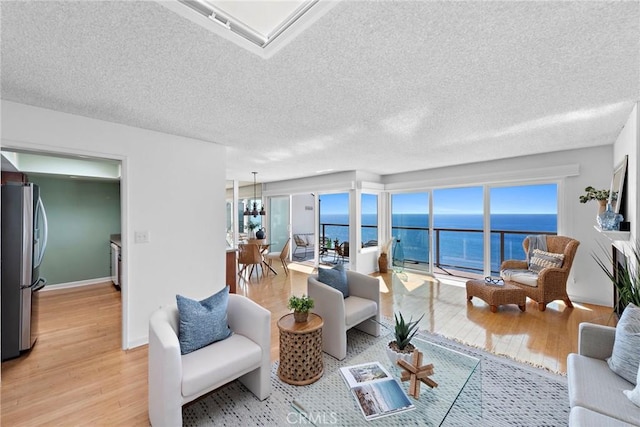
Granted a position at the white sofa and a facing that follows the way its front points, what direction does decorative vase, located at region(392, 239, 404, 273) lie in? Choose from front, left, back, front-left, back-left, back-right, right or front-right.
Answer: front-right

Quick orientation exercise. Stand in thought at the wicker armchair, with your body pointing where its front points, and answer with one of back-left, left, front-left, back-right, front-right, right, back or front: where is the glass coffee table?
front-left

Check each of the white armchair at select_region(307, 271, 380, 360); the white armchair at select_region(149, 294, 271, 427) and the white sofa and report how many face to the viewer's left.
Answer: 1

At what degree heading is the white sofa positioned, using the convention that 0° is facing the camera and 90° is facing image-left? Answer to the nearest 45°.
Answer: approximately 90°

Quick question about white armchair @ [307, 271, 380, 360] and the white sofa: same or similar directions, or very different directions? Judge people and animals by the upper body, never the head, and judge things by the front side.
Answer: very different directions

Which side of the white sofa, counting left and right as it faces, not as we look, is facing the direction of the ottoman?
right

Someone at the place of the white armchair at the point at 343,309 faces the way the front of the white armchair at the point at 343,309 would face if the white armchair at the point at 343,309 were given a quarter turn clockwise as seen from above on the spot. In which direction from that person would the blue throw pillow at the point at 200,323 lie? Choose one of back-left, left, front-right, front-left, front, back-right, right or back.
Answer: front

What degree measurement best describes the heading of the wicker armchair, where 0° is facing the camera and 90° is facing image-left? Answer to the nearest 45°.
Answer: approximately 45°

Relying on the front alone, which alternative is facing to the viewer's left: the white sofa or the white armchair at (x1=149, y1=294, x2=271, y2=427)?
the white sofa

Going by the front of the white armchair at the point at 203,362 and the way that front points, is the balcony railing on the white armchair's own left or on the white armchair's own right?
on the white armchair's own left

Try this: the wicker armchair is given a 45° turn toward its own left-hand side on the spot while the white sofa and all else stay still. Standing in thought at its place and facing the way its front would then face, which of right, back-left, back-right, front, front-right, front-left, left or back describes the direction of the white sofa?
front

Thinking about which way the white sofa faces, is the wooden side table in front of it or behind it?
in front

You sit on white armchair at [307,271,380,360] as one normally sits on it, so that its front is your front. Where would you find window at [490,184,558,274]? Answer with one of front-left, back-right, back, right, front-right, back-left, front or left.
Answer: left

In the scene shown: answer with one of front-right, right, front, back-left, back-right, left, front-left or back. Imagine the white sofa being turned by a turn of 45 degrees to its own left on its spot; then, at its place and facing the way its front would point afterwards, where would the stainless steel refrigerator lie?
front

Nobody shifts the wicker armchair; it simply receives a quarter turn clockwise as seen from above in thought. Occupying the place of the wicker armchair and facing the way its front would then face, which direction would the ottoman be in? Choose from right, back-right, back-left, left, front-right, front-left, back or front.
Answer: left

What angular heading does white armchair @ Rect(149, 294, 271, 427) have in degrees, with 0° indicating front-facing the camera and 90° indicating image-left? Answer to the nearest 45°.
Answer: approximately 315°
